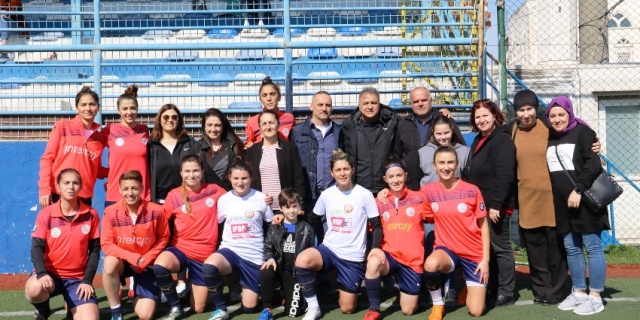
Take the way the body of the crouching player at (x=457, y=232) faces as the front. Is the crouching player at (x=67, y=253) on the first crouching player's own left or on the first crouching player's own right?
on the first crouching player's own right

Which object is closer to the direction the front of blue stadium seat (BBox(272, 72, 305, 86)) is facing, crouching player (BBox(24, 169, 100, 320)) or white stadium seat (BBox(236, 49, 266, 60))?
the crouching player

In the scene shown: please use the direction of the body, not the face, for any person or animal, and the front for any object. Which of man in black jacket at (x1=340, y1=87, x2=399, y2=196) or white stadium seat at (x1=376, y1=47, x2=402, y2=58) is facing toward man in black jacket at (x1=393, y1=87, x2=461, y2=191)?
the white stadium seat

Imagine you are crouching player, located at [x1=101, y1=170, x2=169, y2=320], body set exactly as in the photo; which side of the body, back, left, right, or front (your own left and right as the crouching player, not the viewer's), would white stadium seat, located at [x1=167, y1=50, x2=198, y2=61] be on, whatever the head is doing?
back

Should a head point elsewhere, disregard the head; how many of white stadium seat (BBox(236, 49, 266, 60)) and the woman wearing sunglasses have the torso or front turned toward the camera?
2
